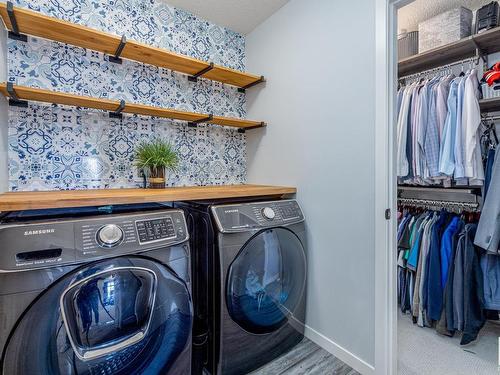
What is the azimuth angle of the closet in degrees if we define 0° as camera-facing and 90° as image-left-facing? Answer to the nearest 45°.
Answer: approximately 45°

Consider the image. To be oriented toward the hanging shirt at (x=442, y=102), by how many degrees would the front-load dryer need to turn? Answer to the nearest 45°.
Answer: approximately 45° to its left

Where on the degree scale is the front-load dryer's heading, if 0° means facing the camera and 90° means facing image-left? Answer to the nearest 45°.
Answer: approximately 315°

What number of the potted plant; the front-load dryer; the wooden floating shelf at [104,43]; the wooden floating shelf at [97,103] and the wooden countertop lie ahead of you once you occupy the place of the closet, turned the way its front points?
5

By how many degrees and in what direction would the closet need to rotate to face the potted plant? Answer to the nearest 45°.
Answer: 0° — it already faces it

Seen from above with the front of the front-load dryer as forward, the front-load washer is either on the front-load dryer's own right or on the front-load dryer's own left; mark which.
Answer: on the front-load dryer's own right

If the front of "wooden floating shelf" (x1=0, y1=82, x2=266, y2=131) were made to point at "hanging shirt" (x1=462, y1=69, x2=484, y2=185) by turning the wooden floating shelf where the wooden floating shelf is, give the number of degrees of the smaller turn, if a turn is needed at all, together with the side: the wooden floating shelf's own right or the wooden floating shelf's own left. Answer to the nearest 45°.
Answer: approximately 45° to the wooden floating shelf's own left
